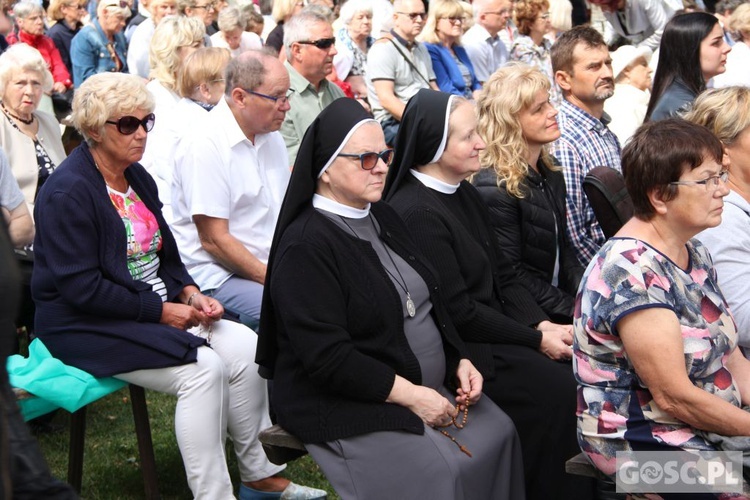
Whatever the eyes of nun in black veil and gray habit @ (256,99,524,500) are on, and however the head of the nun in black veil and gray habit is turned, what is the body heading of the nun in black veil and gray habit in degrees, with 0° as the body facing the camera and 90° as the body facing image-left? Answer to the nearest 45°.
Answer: approximately 315°

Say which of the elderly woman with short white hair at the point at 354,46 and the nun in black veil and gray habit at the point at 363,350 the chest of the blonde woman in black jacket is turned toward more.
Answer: the nun in black veil and gray habit

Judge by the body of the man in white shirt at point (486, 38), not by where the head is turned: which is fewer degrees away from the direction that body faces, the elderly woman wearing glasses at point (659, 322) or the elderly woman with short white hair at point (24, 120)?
the elderly woman wearing glasses

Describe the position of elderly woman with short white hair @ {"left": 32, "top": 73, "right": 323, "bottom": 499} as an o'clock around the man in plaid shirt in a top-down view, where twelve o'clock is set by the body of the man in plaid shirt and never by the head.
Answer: The elderly woman with short white hair is roughly at 3 o'clock from the man in plaid shirt.

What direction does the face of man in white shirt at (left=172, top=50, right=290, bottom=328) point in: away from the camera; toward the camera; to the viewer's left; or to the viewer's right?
to the viewer's right

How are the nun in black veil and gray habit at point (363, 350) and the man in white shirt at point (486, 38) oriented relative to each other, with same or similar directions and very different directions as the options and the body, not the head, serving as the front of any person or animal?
same or similar directions

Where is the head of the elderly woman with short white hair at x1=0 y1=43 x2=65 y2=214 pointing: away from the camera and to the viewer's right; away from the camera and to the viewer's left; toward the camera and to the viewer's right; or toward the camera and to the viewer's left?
toward the camera and to the viewer's right

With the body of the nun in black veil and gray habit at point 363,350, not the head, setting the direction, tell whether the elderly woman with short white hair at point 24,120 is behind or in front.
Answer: behind

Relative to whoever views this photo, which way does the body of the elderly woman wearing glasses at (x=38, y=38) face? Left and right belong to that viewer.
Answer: facing the viewer and to the right of the viewer

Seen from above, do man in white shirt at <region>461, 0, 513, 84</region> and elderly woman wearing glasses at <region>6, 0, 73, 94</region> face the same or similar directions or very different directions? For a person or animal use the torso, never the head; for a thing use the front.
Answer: same or similar directions

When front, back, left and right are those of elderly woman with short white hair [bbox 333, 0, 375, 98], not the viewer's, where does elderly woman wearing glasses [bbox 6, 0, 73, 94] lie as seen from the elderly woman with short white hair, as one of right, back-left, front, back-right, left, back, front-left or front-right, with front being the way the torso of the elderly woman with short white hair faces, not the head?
back-right

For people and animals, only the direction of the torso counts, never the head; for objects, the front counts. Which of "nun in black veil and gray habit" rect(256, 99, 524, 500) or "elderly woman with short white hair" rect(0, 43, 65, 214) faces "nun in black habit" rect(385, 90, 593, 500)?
the elderly woman with short white hair

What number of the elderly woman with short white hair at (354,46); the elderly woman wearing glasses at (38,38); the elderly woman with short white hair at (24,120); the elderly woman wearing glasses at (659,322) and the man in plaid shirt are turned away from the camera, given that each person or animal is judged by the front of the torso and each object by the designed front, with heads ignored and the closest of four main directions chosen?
0

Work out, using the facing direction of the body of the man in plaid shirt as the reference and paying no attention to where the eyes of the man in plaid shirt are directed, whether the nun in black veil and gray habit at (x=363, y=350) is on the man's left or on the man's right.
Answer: on the man's right

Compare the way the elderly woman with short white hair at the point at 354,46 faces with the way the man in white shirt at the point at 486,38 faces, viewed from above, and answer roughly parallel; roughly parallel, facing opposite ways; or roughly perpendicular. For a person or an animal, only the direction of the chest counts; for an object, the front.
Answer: roughly parallel
